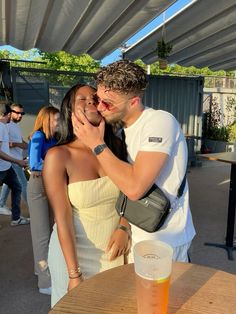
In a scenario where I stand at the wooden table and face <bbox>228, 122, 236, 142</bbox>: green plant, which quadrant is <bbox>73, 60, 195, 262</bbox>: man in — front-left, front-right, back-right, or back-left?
front-left

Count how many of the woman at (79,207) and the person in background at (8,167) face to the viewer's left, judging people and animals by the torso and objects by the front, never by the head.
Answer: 0

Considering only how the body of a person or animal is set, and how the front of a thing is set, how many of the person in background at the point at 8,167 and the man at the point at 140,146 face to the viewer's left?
1

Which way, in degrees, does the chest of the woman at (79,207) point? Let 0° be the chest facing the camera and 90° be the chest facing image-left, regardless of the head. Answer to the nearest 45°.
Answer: approximately 315°

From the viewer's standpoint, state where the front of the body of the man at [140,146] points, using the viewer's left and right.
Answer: facing to the left of the viewer

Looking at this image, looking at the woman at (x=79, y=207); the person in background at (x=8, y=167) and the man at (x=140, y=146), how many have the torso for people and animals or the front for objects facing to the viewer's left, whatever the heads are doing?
1

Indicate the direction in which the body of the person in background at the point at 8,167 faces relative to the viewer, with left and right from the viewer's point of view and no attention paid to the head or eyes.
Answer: facing to the right of the viewer

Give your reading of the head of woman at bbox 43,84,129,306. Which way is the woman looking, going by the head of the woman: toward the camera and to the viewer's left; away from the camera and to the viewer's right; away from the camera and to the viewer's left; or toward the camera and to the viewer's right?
toward the camera and to the viewer's right
